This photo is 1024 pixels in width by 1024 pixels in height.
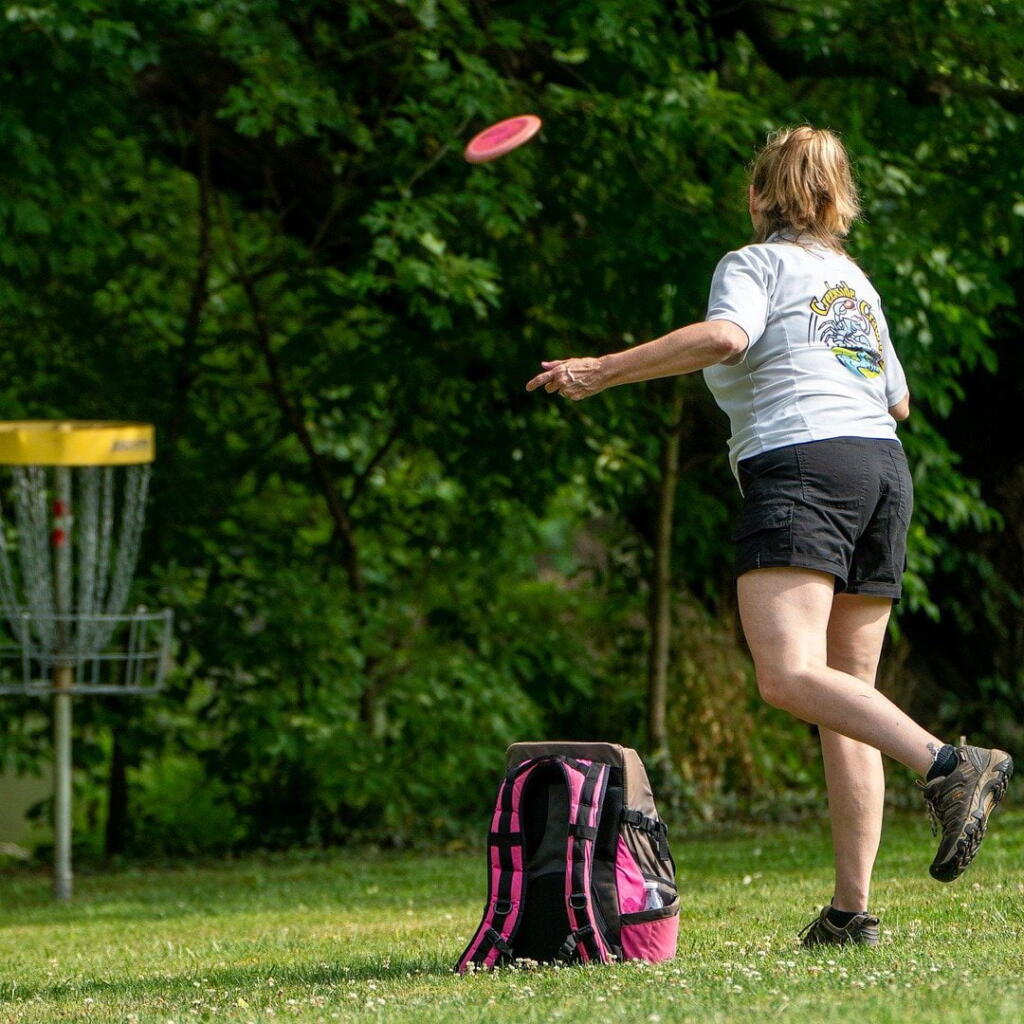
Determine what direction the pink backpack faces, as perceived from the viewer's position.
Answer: facing away from the viewer and to the right of the viewer

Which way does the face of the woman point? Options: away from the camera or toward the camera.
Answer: away from the camera

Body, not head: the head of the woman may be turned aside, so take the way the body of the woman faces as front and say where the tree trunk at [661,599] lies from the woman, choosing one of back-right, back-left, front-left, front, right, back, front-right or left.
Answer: front-right

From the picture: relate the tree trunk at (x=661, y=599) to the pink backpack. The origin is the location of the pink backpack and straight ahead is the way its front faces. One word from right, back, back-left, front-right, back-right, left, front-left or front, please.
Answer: front-left

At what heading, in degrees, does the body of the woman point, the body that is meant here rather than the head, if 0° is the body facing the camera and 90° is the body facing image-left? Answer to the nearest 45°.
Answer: approximately 135°

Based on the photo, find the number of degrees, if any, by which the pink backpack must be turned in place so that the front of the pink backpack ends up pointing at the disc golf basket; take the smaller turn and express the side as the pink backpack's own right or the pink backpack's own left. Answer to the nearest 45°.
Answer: approximately 90° to the pink backpack's own left

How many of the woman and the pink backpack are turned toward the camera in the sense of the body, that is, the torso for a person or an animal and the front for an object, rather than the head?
0
